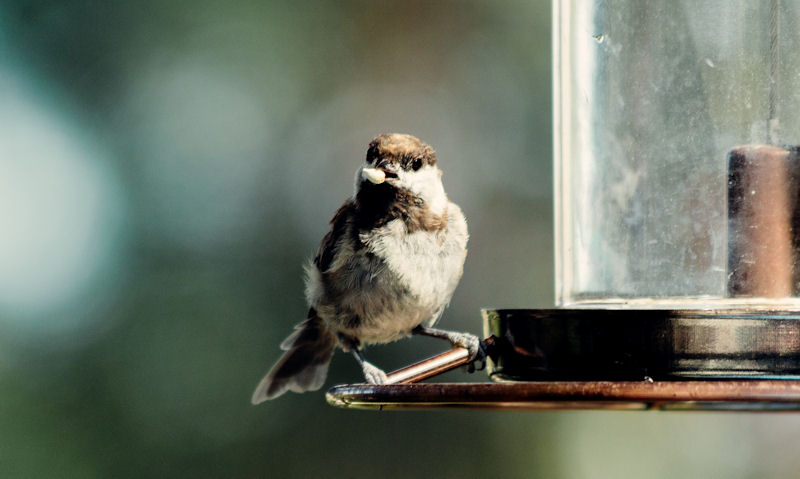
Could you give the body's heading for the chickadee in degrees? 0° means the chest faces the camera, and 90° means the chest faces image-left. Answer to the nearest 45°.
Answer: approximately 315°
